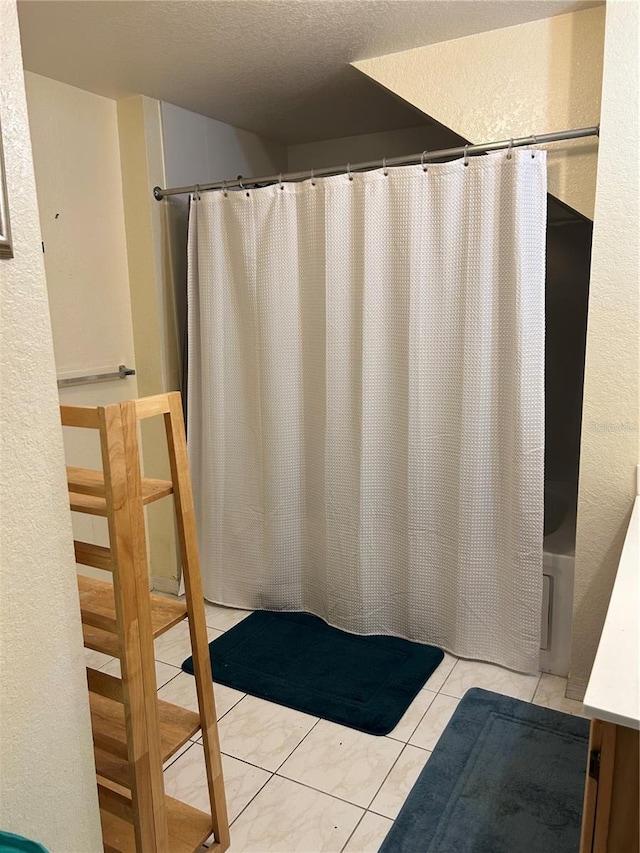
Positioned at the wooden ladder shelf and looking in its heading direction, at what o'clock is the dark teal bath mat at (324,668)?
The dark teal bath mat is roughly at 12 o'clock from the wooden ladder shelf.

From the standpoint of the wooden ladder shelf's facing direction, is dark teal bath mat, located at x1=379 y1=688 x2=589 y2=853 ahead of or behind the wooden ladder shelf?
ahead

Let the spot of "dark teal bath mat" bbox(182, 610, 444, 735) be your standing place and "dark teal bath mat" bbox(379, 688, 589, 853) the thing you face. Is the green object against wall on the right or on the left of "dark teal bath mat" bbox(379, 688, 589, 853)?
right

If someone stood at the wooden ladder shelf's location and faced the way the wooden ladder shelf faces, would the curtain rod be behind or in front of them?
in front

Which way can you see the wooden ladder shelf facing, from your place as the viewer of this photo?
facing away from the viewer and to the right of the viewer
